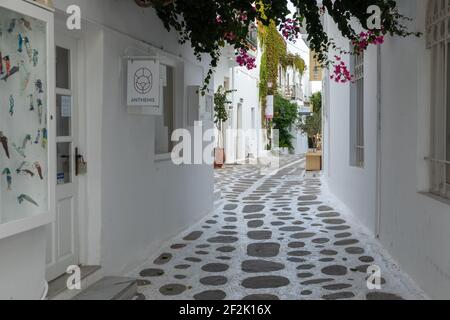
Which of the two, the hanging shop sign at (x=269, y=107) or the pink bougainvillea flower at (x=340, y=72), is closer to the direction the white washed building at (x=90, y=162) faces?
the pink bougainvillea flower

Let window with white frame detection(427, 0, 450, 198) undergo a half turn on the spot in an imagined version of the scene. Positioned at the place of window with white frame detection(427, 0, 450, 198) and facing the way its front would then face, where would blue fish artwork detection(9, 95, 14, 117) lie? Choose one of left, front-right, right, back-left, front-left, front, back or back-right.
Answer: back-right

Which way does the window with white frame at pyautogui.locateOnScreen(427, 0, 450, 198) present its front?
to the viewer's left

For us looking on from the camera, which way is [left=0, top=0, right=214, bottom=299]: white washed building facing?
facing to the right of the viewer

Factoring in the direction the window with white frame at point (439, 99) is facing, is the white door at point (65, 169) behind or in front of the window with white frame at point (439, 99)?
in front

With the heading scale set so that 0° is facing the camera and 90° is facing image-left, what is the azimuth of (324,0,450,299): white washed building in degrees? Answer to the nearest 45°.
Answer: approximately 90°

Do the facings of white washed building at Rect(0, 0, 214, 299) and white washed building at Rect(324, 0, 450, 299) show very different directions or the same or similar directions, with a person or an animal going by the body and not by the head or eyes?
very different directions

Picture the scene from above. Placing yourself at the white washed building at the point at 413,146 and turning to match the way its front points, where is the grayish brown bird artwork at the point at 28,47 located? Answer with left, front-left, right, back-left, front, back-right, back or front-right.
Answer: front-left

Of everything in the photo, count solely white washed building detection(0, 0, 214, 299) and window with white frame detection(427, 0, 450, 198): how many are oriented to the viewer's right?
1

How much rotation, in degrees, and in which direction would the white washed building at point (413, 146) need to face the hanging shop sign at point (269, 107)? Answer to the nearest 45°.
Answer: approximately 90° to its right
